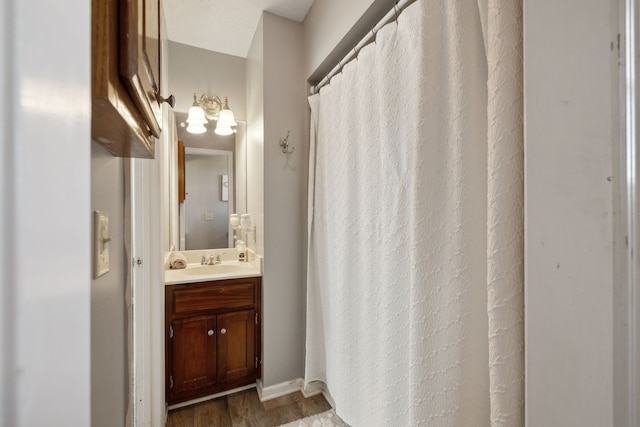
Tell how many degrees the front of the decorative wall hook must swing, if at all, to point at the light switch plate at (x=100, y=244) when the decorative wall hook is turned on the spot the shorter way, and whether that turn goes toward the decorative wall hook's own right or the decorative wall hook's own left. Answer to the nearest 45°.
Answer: approximately 45° to the decorative wall hook's own right

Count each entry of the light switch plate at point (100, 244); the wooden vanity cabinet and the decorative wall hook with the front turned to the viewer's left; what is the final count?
0

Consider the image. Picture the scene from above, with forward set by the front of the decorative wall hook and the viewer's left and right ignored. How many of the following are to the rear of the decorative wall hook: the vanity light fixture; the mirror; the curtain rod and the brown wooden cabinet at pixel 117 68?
2

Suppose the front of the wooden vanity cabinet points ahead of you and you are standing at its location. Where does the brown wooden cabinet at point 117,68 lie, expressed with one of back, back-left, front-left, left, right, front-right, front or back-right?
front-right

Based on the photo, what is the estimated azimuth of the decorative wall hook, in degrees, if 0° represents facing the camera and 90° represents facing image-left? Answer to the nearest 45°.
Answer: approximately 315°

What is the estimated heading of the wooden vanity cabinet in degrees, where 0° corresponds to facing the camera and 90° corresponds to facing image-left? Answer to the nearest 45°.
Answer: approximately 315°

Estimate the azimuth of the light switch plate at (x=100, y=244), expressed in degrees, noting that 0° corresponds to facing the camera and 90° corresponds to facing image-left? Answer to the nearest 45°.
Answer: approximately 315°

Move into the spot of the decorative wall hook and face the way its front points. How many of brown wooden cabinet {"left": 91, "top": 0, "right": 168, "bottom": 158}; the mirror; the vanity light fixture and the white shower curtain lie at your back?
2

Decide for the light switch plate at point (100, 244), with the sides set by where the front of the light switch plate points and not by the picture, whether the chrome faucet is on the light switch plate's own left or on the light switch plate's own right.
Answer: on the light switch plate's own left

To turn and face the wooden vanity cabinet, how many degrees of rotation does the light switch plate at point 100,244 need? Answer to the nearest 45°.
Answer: approximately 90° to its left

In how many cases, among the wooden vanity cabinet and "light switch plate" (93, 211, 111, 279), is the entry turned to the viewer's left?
0

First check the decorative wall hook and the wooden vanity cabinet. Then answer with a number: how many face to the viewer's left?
0
